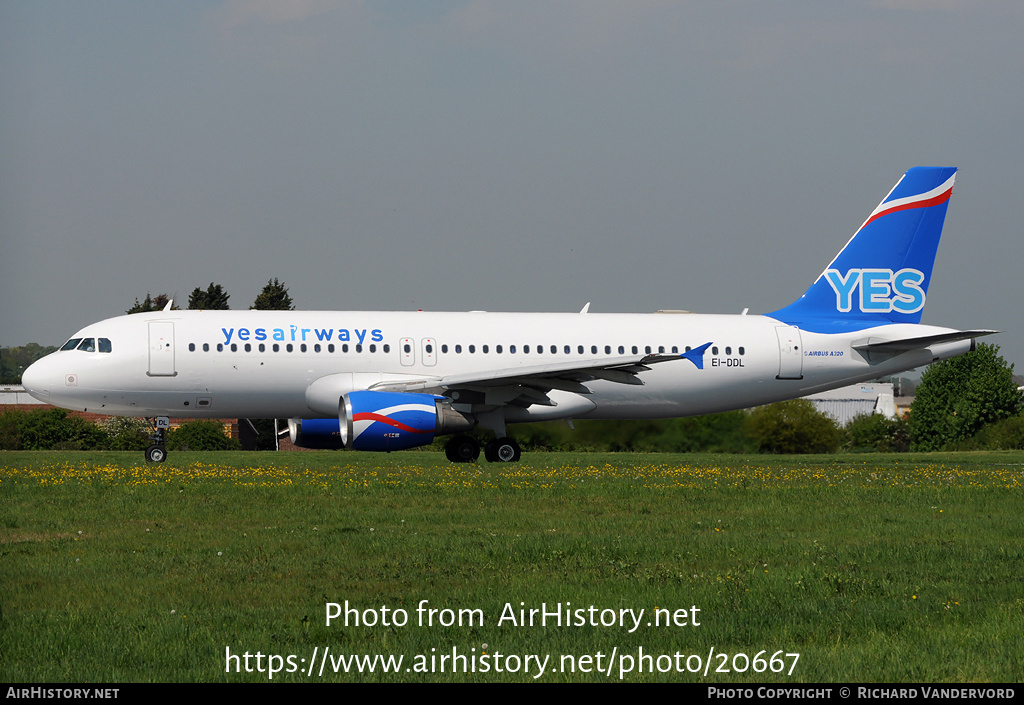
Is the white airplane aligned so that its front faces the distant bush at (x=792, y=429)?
no

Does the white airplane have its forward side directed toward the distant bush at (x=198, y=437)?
no

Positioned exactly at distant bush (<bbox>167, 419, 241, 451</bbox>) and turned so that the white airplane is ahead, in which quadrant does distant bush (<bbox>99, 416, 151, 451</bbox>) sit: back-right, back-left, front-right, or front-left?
back-right

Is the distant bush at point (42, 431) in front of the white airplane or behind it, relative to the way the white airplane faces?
in front

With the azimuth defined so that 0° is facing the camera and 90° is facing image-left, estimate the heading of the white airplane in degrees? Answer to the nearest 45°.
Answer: approximately 90°

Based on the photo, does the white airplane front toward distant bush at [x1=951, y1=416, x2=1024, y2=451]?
no

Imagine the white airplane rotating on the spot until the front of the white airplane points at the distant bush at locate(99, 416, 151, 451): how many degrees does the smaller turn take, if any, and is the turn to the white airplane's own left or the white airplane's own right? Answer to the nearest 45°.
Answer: approximately 45° to the white airplane's own right

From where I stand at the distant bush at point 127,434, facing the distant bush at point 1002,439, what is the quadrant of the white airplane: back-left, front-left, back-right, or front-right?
front-right

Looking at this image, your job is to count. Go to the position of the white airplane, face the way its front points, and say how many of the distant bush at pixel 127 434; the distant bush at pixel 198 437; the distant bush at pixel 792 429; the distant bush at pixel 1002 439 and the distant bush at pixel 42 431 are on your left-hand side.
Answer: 0

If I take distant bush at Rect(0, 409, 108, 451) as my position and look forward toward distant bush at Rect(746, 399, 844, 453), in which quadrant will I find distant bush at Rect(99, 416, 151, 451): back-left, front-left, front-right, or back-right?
front-left

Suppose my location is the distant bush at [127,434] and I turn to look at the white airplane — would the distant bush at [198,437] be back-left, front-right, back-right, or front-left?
front-left
